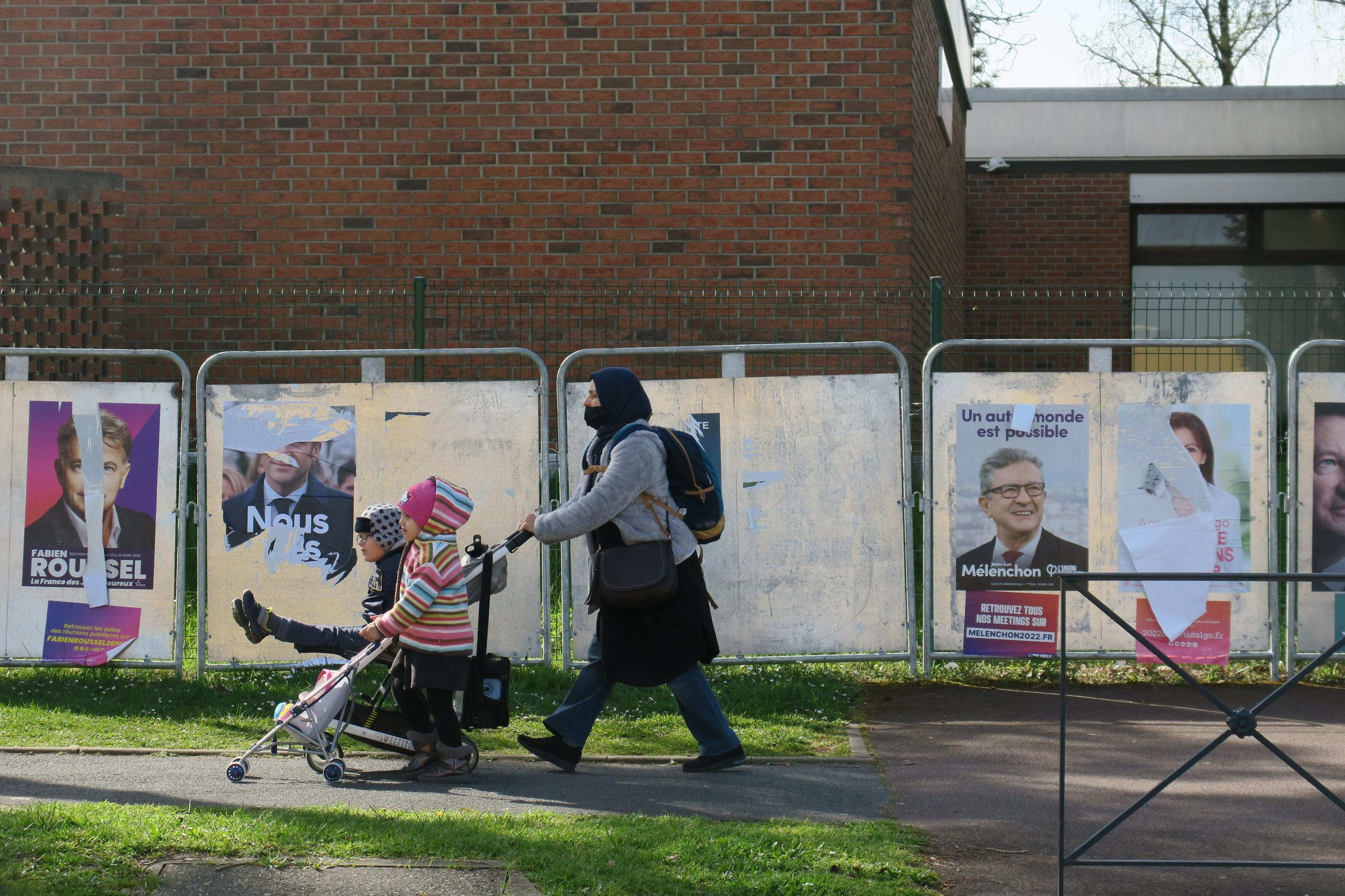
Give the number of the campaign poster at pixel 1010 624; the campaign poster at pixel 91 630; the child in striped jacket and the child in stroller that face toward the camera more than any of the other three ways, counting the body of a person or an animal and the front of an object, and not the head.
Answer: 2

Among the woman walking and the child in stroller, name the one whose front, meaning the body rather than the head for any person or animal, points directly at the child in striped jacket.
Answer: the woman walking

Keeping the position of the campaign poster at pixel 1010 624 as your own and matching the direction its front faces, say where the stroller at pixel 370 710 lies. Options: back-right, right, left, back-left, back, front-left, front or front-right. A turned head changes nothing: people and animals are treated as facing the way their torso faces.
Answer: front-right

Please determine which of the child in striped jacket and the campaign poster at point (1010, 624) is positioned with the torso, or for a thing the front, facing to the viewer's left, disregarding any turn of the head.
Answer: the child in striped jacket

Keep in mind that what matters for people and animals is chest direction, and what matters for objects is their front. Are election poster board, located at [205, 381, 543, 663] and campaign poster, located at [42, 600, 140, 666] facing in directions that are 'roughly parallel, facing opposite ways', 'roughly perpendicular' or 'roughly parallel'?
roughly parallel

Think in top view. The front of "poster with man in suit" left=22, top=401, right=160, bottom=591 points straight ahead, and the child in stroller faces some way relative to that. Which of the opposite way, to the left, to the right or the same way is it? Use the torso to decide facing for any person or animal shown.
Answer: to the right

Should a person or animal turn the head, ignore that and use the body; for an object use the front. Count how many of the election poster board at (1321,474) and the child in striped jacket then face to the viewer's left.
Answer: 1

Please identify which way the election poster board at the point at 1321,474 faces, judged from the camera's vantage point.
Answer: facing the viewer

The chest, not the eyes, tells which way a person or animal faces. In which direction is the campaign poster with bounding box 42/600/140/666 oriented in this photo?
toward the camera

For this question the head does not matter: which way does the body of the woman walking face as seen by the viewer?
to the viewer's left

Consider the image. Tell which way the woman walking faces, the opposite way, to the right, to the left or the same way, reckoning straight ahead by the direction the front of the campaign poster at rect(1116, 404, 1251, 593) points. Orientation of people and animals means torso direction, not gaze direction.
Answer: to the right

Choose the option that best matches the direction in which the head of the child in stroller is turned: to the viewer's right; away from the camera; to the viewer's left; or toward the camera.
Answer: to the viewer's left

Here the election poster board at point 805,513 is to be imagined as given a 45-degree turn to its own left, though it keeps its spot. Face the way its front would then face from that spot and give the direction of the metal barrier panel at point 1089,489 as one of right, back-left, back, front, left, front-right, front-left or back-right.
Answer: front-left

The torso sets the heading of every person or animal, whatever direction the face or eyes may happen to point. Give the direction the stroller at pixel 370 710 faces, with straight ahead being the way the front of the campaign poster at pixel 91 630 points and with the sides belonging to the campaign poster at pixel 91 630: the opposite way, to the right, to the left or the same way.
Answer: to the right

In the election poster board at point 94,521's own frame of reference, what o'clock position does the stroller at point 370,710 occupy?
The stroller is roughly at 11 o'clock from the election poster board.

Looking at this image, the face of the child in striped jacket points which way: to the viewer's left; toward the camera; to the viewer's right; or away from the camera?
to the viewer's left

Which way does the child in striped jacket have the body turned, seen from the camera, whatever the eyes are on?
to the viewer's left

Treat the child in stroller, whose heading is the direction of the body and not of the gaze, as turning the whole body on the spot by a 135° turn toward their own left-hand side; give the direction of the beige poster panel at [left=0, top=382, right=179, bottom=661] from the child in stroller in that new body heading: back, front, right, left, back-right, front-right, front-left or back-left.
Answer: back
